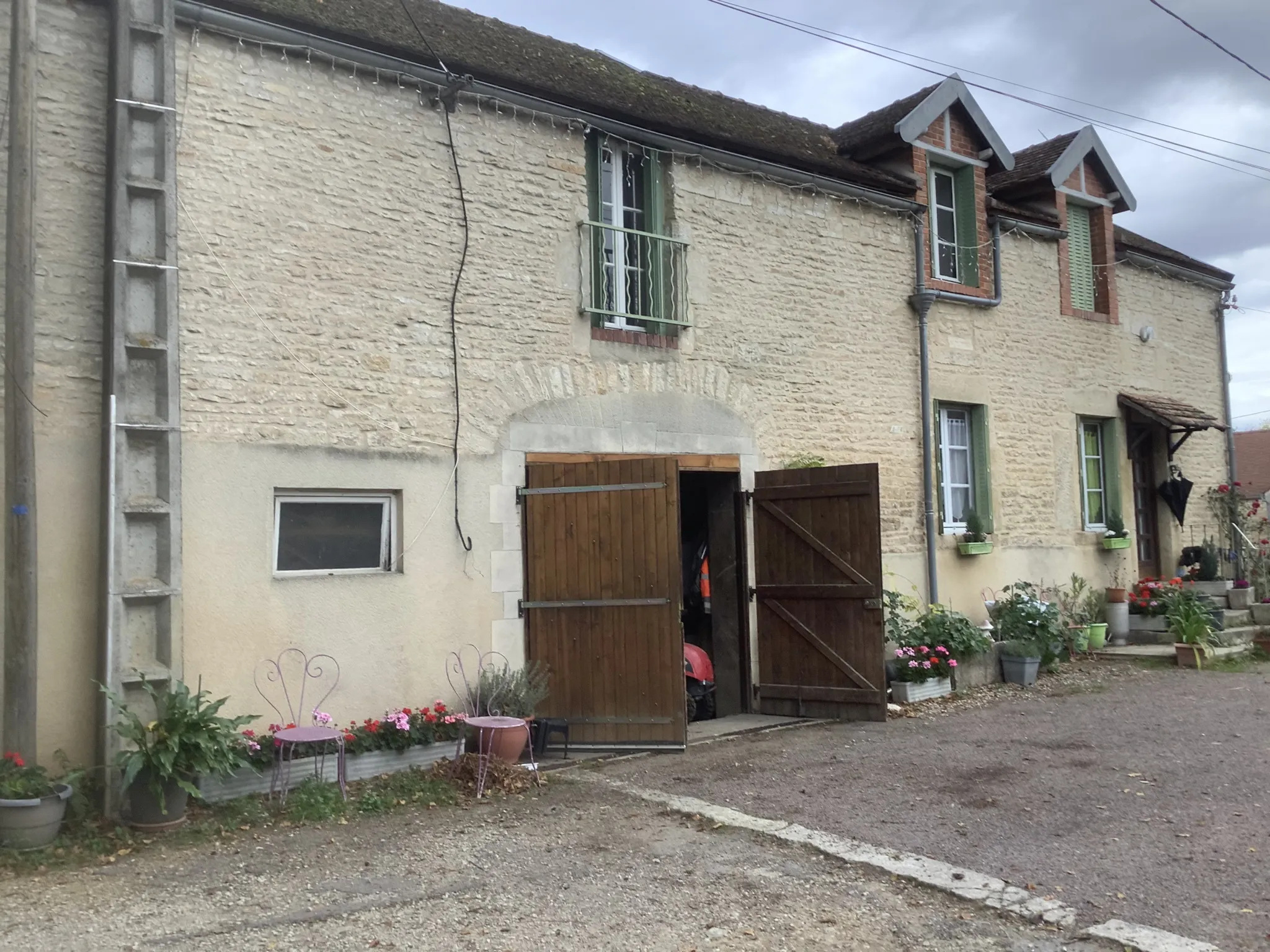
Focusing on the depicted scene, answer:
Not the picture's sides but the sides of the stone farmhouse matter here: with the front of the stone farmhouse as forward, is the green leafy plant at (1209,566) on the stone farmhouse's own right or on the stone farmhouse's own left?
on the stone farmhouse's own left

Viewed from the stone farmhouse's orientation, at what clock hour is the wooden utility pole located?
The wooden utility pole is roughly at 3 o'clock from the stone farmhouse.

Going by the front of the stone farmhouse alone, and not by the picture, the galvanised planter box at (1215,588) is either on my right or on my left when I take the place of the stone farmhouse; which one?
on my left

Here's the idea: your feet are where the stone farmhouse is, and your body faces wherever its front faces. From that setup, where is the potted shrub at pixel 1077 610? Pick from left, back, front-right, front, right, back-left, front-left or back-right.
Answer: left

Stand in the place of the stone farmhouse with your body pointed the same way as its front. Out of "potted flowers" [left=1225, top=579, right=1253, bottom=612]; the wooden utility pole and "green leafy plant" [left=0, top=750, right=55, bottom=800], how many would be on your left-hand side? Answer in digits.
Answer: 1

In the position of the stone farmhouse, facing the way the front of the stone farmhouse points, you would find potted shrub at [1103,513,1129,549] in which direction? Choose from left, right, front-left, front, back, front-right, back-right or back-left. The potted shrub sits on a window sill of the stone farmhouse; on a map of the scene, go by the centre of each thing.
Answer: left

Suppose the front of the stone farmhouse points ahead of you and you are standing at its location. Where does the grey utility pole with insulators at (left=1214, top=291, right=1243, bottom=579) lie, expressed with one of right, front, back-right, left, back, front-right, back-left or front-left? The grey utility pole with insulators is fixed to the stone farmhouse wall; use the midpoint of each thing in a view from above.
left

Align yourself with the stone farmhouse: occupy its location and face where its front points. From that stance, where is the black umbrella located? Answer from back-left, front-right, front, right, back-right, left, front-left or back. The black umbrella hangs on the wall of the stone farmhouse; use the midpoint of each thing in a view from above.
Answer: left

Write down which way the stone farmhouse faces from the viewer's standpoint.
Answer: facing the viewer and to the right of the viewer

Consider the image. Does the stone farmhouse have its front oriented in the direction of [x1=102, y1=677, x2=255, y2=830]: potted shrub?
no

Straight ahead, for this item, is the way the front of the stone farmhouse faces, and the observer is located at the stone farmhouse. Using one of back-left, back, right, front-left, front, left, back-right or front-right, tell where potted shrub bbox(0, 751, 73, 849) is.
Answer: right

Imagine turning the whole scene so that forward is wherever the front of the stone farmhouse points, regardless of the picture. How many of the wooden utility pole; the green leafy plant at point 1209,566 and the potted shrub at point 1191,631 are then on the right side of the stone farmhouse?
1

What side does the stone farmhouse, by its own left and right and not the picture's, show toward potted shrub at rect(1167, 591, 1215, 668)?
left
